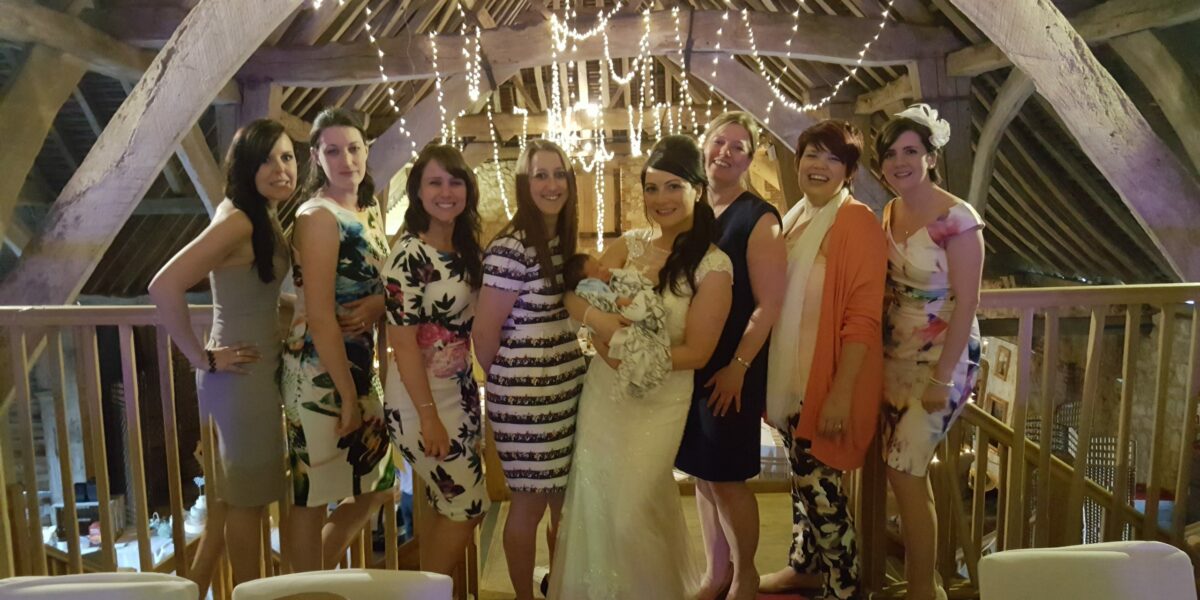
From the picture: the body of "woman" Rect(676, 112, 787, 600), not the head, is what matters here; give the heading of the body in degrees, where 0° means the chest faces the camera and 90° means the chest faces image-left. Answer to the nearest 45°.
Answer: approximately 45°

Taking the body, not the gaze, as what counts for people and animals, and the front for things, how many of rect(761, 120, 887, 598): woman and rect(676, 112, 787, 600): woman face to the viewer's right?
0

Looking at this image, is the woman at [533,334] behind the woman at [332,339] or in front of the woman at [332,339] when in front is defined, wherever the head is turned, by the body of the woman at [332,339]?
in front

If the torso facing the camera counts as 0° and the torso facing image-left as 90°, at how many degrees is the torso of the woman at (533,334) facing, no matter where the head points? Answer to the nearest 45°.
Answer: approximately 315°

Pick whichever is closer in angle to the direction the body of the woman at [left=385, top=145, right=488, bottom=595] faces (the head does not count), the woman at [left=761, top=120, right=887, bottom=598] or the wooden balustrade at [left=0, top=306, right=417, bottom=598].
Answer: the woman

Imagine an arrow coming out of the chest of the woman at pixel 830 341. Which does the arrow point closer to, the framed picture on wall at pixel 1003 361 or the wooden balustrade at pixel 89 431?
the wooden balustrade

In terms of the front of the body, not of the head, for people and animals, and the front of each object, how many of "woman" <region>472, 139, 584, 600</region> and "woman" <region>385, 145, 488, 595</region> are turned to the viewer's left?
0

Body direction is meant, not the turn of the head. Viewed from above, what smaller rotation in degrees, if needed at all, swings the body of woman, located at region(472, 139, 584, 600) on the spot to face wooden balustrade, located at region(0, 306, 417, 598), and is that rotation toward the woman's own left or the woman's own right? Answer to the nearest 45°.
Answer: approximately 135° to the woman's own right
